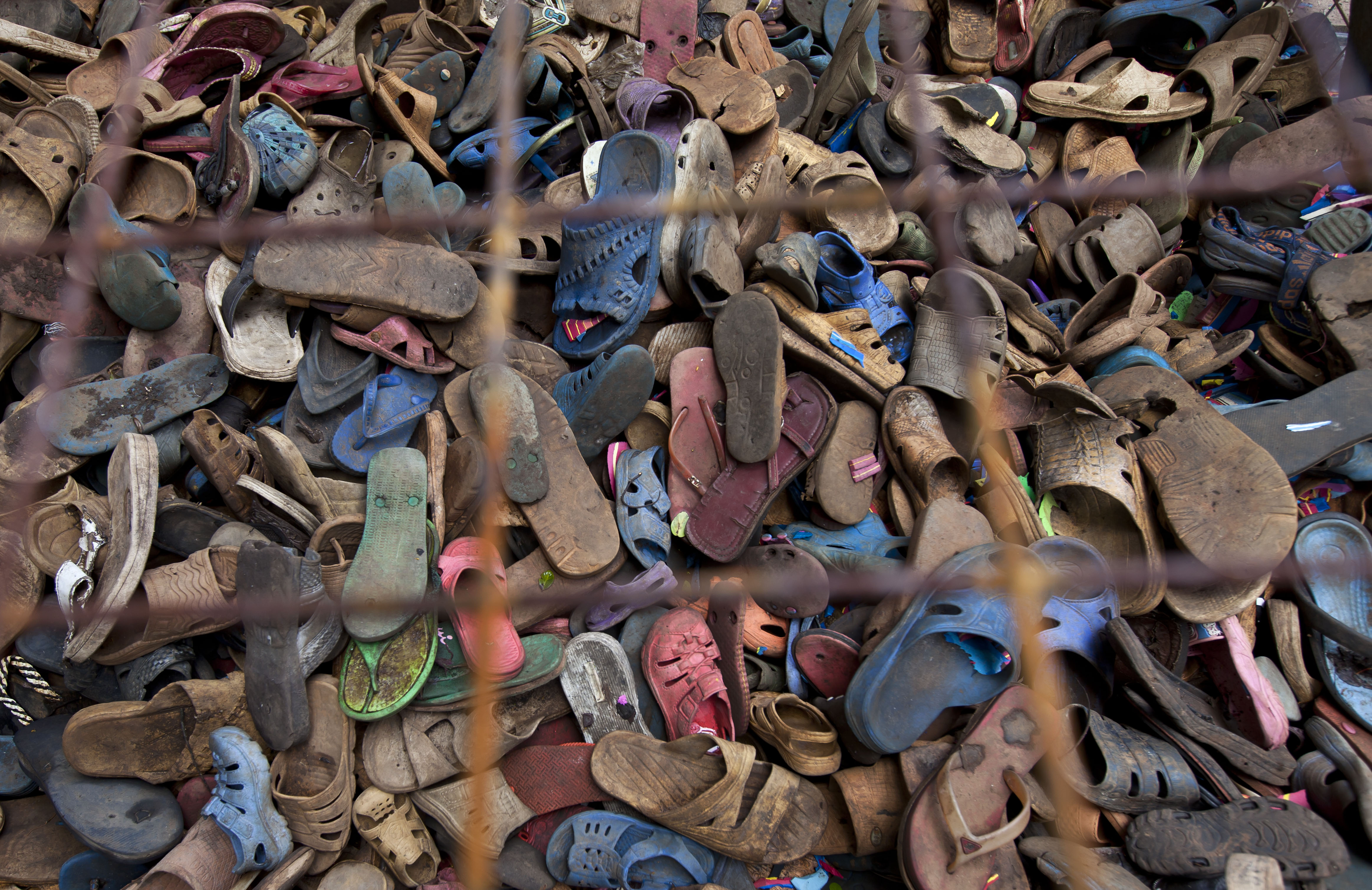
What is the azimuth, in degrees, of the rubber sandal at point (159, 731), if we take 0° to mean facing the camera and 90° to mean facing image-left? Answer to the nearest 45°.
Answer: approximately 270°

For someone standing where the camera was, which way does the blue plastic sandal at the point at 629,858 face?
facing to the left of the viewer

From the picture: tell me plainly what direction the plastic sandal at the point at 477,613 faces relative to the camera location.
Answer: facing away from the viewer

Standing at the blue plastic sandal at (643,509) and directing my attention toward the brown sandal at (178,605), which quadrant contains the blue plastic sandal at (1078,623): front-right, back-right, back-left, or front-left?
back-left

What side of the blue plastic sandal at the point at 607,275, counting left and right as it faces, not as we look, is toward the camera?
front

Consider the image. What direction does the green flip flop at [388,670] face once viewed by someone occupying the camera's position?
facing the viewer and to the left of the viewer

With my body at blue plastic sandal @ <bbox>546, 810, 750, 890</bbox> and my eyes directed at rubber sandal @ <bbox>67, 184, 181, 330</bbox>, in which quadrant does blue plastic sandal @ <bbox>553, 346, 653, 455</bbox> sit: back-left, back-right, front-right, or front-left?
front-right

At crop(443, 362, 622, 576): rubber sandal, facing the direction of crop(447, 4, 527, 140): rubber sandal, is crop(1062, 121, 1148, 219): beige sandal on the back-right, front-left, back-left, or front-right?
front-right

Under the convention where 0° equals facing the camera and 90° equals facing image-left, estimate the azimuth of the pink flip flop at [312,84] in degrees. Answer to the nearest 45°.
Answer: approximately 90°
